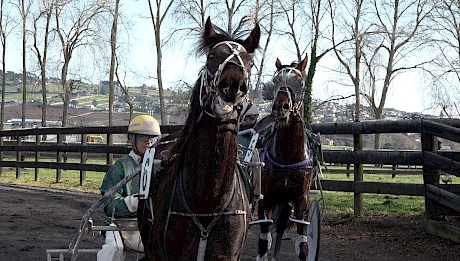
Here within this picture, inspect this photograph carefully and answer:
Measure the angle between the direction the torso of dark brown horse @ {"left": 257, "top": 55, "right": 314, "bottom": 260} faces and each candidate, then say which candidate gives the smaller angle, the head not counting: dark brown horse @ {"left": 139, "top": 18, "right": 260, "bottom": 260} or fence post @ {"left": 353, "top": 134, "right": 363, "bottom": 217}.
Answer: the dark brown horse

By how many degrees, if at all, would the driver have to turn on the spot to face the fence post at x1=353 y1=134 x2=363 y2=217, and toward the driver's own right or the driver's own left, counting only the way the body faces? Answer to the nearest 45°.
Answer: approximately 90° to the driver's own left

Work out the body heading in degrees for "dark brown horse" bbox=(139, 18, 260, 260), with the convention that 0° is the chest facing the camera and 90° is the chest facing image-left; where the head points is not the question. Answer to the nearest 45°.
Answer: approximately 0°

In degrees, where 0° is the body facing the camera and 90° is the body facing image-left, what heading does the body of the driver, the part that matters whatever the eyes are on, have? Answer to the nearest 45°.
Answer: approximately 315°

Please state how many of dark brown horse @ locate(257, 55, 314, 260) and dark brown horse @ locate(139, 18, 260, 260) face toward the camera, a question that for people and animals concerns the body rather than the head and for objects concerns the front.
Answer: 2

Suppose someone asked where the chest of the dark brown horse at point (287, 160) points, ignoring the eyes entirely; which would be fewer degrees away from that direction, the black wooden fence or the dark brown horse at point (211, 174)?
the dark brown horse

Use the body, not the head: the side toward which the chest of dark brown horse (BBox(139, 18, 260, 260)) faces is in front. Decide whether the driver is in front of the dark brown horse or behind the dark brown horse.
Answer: behind
